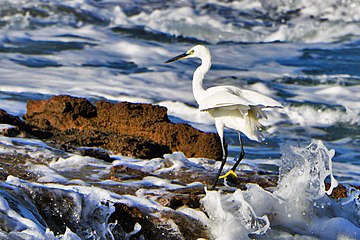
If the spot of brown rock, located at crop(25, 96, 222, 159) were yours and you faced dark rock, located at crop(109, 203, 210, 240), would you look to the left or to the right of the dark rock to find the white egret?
left

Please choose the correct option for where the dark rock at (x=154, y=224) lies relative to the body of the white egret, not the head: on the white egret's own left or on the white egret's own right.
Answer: on the white egret's own left

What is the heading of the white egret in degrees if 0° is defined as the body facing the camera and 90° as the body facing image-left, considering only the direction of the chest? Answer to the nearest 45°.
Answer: approximately 90°
